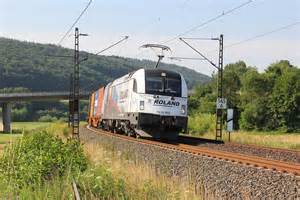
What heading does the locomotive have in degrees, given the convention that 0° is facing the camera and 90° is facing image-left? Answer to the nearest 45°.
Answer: approximately 315°

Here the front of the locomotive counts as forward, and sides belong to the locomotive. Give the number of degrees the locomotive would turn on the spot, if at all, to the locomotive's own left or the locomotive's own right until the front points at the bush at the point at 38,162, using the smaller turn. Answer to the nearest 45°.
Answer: approximately 45° to the locomotive's own right
